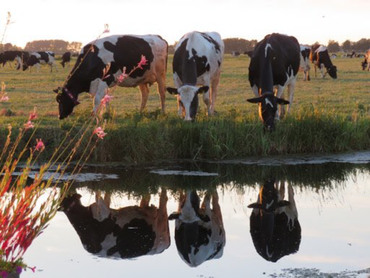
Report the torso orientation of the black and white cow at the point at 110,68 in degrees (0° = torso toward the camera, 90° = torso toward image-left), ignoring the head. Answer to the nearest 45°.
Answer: approximately 90°

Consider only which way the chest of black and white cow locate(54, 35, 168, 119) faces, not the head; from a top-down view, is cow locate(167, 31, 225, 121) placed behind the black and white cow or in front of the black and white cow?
behind

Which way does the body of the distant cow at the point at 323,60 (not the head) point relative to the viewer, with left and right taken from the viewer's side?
facing the viewer and to the right of the viewer

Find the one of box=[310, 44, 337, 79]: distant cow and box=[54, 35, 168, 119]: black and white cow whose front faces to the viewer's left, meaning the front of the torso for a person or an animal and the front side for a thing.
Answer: the black and white cow

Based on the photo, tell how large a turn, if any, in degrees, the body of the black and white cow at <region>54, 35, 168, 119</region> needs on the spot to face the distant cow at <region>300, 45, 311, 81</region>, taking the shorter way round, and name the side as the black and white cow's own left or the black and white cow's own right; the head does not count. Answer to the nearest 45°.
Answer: approximately 135° to the black and white cow's own right

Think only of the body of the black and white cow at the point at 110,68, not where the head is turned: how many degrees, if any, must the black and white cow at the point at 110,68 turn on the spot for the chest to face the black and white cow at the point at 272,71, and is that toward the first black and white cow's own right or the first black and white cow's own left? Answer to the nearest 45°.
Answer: approximately 180°

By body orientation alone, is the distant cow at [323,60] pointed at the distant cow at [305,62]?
no
